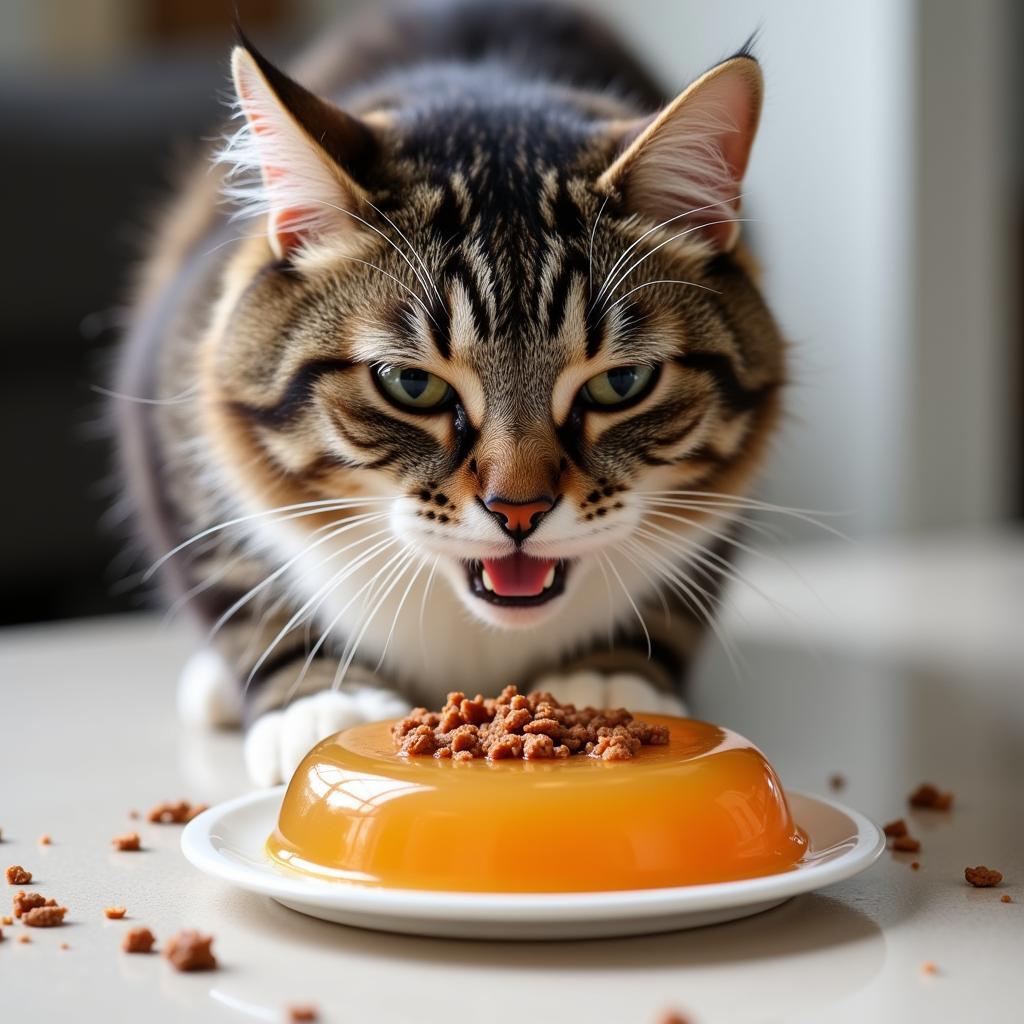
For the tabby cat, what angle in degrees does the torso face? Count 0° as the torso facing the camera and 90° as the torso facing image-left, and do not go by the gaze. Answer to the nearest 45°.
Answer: approximately 0°
